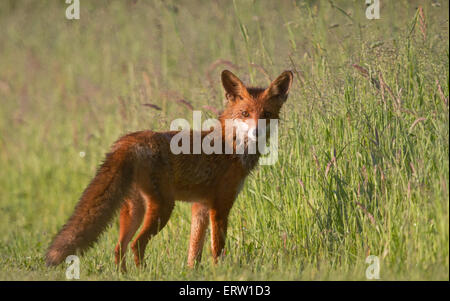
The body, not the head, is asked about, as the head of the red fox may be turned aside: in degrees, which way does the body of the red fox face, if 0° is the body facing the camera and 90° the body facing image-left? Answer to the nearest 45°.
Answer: approximately 270°
